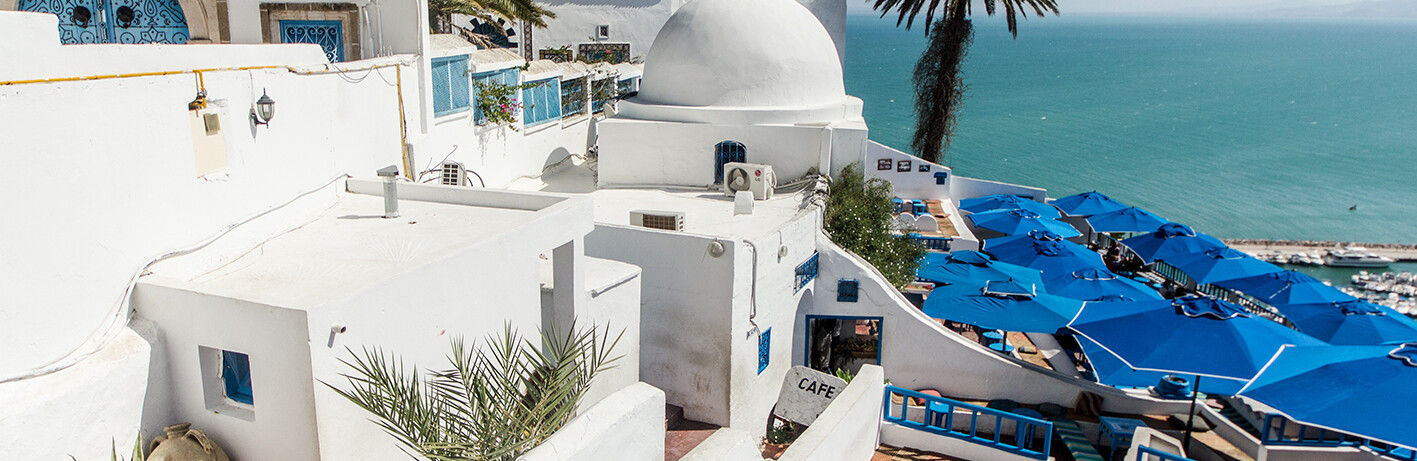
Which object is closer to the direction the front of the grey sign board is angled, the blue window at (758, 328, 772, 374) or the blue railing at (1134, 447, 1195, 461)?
the blue railing

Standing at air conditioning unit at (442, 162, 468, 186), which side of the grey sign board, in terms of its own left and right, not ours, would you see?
right

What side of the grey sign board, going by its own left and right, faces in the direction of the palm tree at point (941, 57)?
back

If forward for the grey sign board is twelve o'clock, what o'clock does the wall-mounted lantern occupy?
The wall-mounted lantern is roughly at 2 o'clock from the grey sign board.

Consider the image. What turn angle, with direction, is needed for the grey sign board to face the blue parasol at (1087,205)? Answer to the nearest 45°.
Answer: approximately 135° to its left

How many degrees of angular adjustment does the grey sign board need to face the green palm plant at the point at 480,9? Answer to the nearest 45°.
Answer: approximately 135° to its right

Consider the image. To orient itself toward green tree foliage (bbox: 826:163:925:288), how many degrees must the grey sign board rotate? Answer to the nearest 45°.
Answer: approximately 180°

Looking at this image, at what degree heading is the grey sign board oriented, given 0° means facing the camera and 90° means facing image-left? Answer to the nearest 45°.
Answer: approximately 0°

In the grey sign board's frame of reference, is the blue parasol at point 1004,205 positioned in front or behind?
behind

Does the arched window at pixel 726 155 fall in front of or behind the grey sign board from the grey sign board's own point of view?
behind
